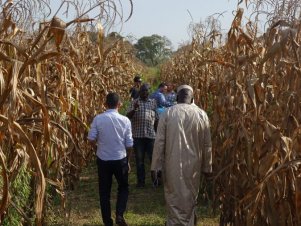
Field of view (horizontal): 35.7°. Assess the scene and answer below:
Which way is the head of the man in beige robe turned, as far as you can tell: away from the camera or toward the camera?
away from the camera

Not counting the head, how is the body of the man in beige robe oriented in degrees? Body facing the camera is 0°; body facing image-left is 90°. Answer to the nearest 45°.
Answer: approximately 180°

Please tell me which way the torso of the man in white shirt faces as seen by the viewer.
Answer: away from the camera

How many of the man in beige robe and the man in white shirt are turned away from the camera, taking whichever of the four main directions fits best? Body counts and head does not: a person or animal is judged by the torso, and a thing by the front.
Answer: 2

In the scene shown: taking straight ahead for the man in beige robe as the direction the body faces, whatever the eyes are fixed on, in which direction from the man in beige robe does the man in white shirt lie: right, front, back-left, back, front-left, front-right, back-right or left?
front-left

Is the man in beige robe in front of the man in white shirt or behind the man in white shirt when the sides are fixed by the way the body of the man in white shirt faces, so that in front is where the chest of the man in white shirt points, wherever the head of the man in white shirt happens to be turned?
behind
